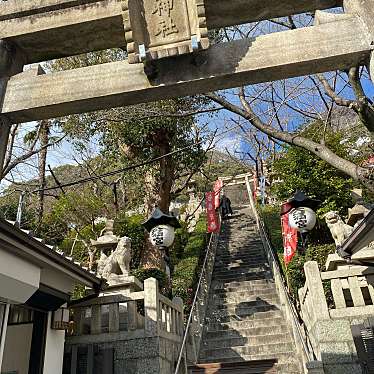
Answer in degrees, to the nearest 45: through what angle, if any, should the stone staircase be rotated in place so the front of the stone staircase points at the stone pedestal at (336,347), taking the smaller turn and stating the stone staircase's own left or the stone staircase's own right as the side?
approximately 45° to the stone staircase's own left

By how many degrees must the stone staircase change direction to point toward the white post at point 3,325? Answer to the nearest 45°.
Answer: approximately 45° to its right

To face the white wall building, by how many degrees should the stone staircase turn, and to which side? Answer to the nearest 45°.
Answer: approximately 45° to its right

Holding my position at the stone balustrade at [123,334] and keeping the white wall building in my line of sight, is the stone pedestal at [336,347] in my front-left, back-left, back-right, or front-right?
back-left

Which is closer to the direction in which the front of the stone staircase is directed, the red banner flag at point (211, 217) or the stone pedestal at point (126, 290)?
the stone pedestal

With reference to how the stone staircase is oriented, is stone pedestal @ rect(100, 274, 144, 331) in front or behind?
in front

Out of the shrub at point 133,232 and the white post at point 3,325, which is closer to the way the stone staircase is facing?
the white post

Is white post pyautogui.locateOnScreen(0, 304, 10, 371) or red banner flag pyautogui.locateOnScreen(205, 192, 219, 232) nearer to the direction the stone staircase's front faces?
the white post

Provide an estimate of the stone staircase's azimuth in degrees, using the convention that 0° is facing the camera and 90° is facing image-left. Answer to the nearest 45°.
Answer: approximately 0°

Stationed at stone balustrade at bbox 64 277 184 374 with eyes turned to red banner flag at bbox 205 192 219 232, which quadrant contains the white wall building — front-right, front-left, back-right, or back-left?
back-left

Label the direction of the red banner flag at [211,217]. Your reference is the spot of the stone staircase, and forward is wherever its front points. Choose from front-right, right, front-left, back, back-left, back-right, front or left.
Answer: back
